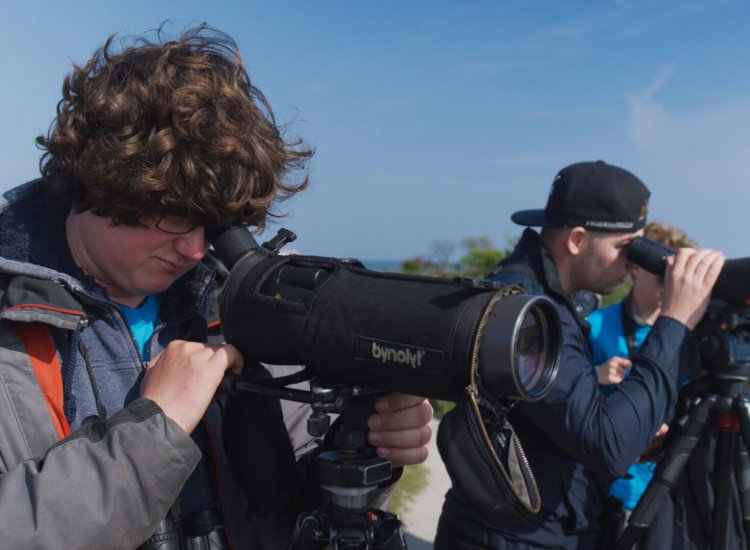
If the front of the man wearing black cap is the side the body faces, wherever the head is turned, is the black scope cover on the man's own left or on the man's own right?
on the man's own right

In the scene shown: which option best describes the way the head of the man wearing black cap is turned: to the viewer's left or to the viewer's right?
to the viewer's right

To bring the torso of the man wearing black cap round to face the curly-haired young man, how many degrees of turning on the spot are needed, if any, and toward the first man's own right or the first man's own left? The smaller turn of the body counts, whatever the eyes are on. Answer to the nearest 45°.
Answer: approximately 135° to the first man's own right

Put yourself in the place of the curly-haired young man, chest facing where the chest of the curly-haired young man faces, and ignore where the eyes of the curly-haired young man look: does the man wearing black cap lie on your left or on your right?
on your left

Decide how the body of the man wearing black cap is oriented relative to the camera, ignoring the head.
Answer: to the viewer's right

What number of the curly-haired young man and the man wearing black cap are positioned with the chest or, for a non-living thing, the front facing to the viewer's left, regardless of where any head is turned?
0
